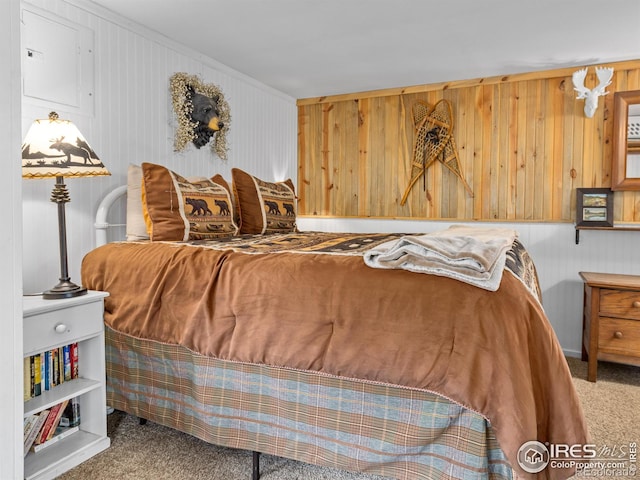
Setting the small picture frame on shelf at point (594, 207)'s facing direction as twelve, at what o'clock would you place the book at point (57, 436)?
The book is roughly at 1 o'clock from the small picture frame on shelf.

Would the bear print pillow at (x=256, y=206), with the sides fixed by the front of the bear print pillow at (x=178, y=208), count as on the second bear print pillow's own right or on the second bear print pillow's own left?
on the second bear print pillow's own left

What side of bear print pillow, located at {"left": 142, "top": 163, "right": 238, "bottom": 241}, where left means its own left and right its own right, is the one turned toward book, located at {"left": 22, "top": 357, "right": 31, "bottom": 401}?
right

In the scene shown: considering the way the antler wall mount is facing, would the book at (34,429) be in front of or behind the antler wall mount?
in front

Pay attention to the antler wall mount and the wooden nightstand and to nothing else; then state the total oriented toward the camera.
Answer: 2

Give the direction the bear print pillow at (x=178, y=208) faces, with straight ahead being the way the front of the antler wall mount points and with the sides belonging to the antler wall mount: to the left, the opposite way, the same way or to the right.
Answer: to the left

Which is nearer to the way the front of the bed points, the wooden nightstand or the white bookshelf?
the wooden nightstand

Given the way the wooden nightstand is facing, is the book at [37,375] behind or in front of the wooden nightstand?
in front

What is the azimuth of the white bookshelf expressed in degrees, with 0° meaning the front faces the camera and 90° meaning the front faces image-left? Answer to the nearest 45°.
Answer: approximately 315°

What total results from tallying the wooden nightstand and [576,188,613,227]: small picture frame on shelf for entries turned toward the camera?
2

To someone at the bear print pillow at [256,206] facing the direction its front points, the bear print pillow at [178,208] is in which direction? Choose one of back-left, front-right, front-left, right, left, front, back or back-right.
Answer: right

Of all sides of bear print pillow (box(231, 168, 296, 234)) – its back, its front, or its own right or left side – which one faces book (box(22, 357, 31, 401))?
right

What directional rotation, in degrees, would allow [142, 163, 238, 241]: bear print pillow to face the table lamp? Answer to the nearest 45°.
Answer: approximately 90° to its right
